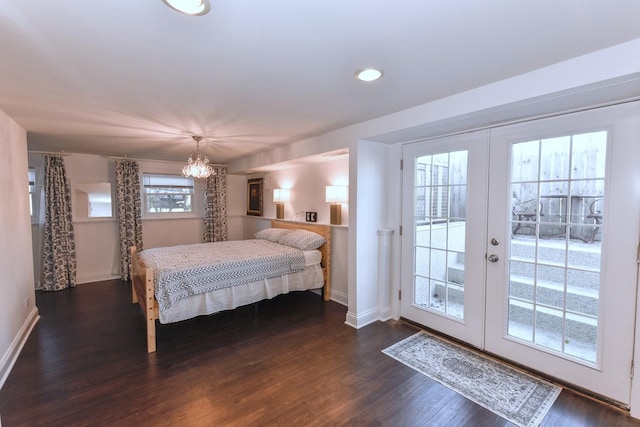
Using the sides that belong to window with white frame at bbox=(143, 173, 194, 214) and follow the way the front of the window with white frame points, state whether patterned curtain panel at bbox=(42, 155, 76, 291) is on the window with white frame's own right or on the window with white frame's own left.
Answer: on the window with white frame's own right

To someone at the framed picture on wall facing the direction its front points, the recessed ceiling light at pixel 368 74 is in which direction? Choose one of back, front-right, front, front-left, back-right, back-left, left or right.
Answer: front-left

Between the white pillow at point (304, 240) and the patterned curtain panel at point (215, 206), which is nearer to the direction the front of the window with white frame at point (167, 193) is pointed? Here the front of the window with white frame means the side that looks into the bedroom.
the white pillow

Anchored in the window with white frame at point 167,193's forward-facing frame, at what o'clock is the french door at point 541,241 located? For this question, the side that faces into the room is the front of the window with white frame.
The french door is roughly at 11 o'clock from the window with white frame.

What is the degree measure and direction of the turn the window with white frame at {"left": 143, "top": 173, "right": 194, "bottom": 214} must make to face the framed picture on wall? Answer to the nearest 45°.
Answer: approximately 90° to its left

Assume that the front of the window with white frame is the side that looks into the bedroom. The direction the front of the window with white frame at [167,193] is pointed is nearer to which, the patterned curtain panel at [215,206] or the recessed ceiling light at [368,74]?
the recessed ceiling light

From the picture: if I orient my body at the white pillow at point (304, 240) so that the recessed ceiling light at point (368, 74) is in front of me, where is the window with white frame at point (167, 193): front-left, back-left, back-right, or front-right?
back-right

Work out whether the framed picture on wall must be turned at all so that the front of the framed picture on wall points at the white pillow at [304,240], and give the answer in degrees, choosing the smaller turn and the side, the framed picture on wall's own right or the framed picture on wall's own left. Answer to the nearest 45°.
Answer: approximately 45° to the framed picture on wall's own left

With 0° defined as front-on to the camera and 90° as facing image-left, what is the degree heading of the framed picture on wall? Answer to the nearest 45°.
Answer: approximately 45°

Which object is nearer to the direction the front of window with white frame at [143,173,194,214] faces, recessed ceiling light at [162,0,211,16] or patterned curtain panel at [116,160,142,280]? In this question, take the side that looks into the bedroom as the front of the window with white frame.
the recessed ceiling light

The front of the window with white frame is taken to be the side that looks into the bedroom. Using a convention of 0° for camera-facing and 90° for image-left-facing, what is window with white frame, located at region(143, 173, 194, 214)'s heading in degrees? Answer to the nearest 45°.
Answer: approximately 0°
